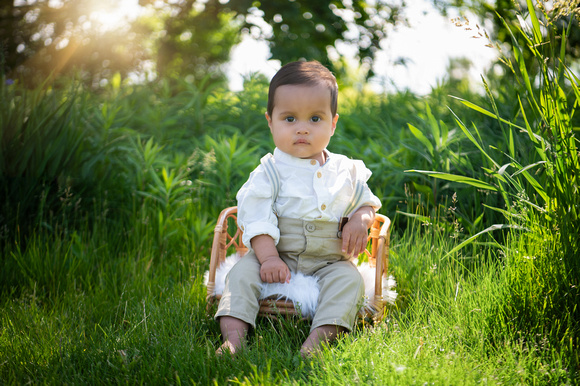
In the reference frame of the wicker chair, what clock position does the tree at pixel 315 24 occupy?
The tree is roughly at 6 o'clock from the wicker chair.

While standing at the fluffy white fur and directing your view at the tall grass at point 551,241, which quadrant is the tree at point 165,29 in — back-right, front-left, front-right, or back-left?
back-left

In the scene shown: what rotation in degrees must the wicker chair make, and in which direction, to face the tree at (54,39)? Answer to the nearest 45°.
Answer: approximately 135° to its right

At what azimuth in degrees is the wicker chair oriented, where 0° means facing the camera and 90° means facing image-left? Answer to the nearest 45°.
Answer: approximately 0°

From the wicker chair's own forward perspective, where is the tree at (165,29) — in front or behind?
behind
